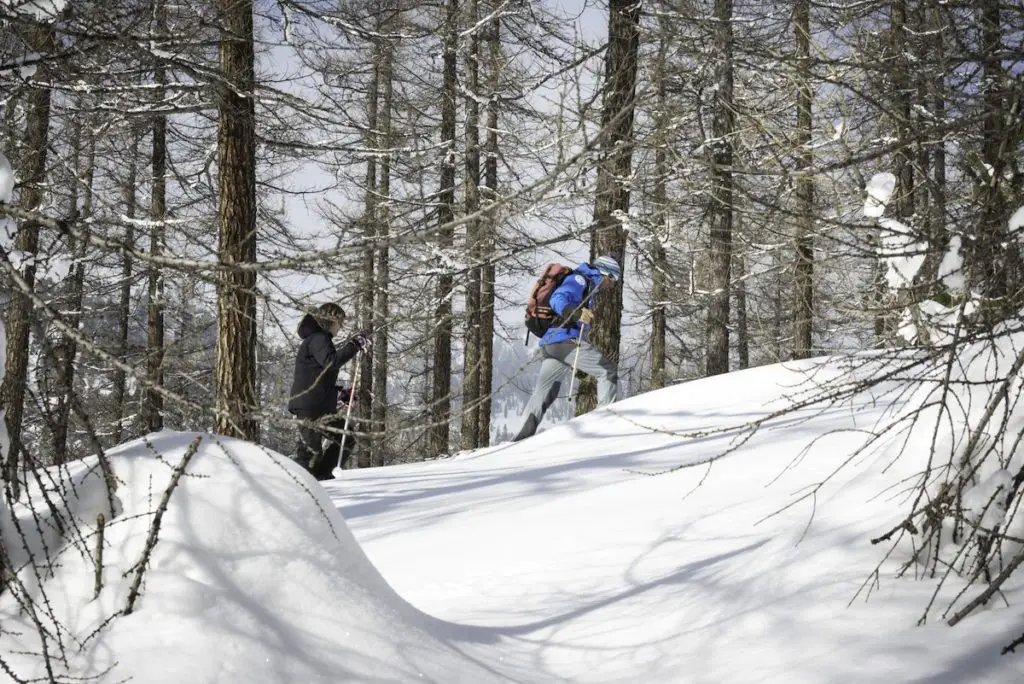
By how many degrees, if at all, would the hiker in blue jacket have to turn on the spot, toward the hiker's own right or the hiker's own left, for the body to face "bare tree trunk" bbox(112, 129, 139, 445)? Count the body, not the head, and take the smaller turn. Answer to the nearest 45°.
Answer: approximately 135° to the hiker's own left

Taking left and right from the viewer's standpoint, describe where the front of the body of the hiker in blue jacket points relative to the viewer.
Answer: facing to the right of the viewer

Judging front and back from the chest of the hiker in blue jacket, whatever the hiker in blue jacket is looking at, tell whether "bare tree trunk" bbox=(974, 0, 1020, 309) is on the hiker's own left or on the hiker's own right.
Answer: on the hiker's own left

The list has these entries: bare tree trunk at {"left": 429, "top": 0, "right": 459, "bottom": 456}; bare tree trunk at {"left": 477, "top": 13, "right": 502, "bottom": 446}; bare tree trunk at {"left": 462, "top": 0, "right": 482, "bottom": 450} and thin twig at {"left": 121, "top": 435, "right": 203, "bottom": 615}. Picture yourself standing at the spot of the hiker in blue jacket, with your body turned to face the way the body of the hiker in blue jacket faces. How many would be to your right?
1

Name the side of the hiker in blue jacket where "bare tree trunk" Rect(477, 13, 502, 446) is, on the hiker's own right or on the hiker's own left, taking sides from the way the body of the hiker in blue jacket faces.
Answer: on the hiker's own left
